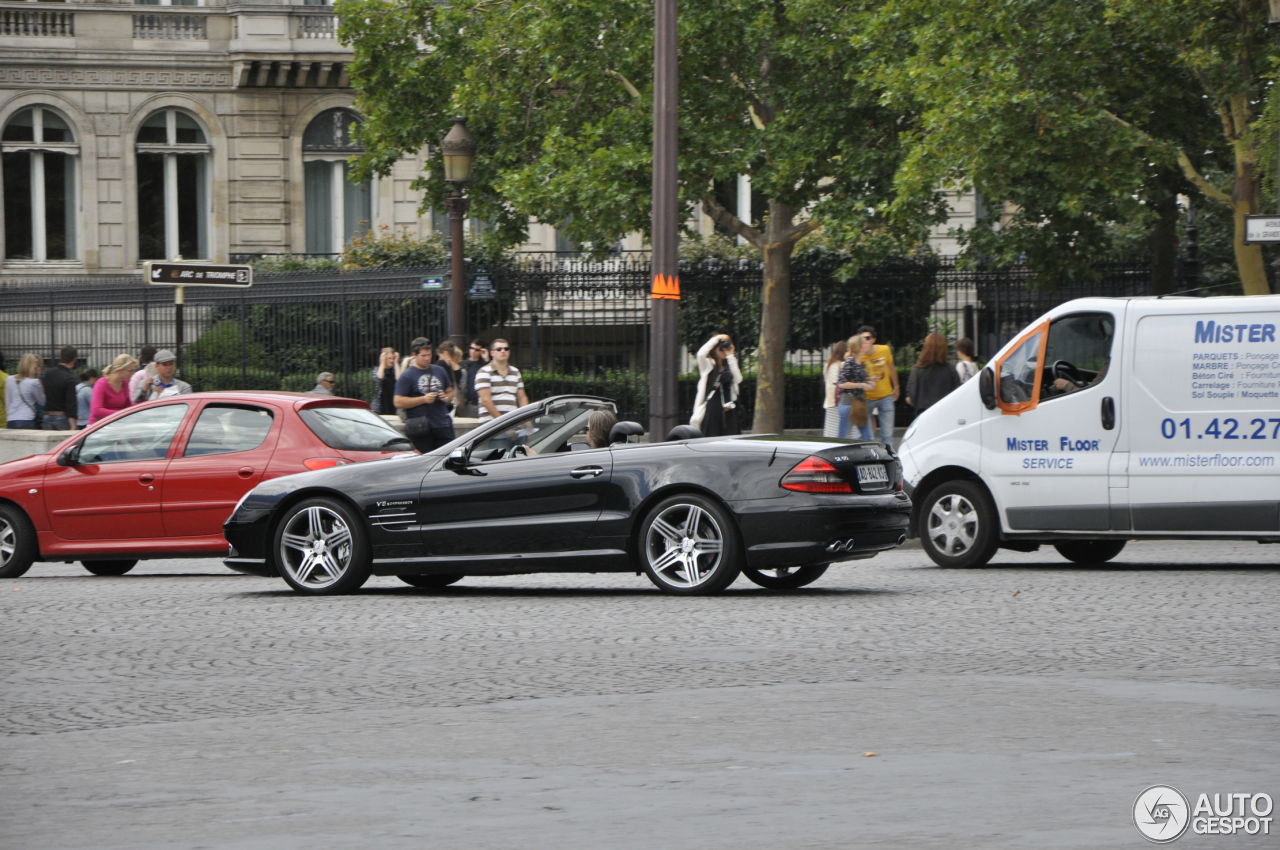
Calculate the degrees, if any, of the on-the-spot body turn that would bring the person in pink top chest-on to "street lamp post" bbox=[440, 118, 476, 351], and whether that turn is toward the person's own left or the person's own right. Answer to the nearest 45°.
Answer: approximately 45° to the person's own left

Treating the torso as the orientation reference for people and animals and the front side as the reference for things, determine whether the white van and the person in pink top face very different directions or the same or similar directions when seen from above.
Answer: very different directions

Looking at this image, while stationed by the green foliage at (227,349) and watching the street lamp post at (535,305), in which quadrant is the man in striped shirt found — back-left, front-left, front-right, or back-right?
front-right

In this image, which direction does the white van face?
to the viewer's left

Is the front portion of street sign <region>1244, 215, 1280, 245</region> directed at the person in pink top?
no

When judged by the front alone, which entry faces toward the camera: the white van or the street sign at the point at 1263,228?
the street sign

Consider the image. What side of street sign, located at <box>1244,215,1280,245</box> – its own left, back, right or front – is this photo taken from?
front

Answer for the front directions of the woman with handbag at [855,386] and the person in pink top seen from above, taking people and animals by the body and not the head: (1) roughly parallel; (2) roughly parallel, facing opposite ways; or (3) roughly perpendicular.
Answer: roughly parallel

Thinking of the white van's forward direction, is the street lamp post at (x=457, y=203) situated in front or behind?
in front

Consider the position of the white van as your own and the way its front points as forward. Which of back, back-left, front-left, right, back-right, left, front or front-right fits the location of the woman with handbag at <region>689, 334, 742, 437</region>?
front-right

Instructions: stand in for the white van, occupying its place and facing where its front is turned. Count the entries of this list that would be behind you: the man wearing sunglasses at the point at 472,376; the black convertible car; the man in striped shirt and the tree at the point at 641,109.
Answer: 0
